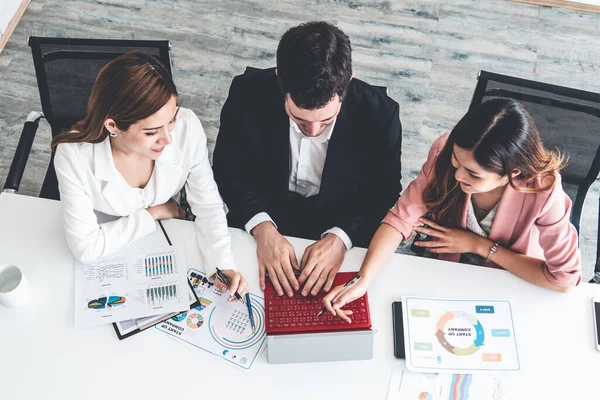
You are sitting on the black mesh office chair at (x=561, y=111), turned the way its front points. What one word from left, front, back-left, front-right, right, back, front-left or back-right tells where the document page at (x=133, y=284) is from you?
front-right

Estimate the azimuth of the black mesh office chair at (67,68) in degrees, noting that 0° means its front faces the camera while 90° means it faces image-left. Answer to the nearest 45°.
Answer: approximately 0°

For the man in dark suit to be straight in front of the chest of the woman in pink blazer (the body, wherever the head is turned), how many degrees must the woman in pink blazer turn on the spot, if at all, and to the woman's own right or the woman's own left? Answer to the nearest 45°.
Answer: approximately 45° to the woman's own right

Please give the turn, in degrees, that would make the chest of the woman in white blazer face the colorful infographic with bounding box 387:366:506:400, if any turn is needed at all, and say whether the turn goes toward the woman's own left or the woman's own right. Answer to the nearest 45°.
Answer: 0° — they already face it

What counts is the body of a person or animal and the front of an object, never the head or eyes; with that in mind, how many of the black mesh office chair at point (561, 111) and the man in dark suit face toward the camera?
2

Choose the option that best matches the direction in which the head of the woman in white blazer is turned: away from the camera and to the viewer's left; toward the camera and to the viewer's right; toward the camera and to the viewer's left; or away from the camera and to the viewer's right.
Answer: toward the camera and to the viewer's right

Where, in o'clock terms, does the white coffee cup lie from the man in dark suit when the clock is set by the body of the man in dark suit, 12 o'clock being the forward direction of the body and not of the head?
The white coffee cup is roughly at 2 o'clock from the man in dark suit.

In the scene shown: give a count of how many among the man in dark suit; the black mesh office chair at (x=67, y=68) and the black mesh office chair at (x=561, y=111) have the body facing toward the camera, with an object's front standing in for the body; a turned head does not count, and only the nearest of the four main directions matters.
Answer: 3

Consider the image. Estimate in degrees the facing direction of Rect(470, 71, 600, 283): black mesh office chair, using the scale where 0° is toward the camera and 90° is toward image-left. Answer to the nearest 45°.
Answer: approximately 0°

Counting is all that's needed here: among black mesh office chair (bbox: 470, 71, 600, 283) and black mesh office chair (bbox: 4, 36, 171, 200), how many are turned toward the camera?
2

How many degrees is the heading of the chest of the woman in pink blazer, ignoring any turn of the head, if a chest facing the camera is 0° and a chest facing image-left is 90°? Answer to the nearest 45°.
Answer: approximately 45°

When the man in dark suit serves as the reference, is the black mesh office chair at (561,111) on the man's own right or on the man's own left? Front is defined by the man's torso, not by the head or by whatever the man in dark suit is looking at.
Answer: on the man's own left

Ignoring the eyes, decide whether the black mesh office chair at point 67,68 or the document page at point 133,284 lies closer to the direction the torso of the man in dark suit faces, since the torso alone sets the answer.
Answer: the document page
